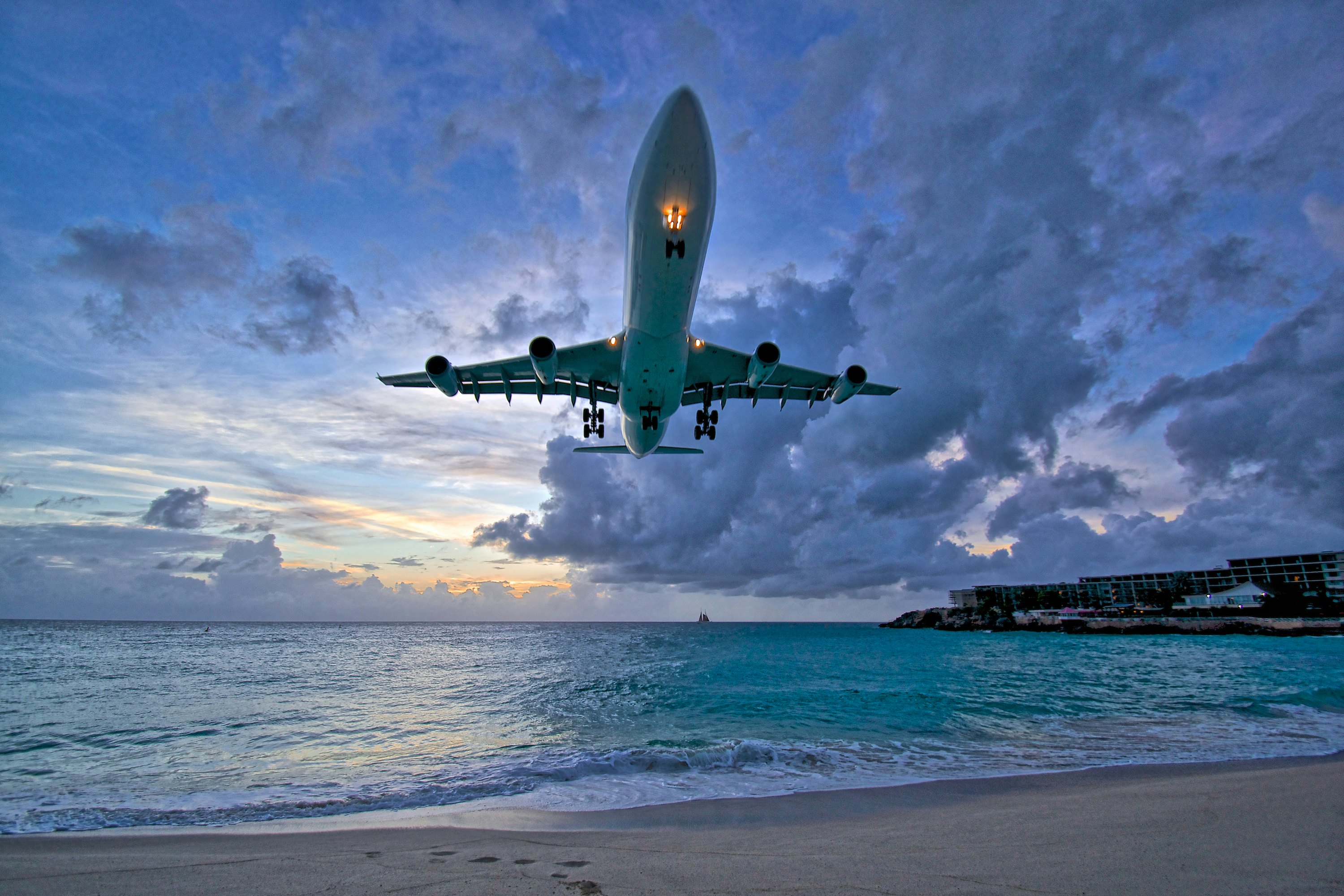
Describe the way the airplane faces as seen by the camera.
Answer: facing the viewer
